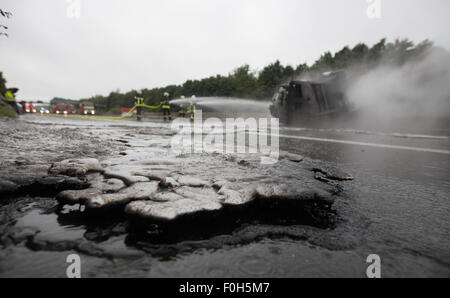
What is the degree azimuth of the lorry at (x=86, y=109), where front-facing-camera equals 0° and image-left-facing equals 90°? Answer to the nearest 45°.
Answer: approximately 0°

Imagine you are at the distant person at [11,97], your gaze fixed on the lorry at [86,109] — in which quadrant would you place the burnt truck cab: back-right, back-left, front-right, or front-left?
back-right

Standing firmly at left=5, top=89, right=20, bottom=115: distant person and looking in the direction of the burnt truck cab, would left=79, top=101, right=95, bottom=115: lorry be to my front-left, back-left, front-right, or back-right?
back-left

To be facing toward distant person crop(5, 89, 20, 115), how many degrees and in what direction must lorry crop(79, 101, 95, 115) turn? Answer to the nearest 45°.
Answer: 0° — it already faces them

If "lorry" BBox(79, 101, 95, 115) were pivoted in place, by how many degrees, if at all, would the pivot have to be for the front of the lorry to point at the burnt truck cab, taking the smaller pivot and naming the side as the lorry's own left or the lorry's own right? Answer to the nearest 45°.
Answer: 0° — it already faces it
